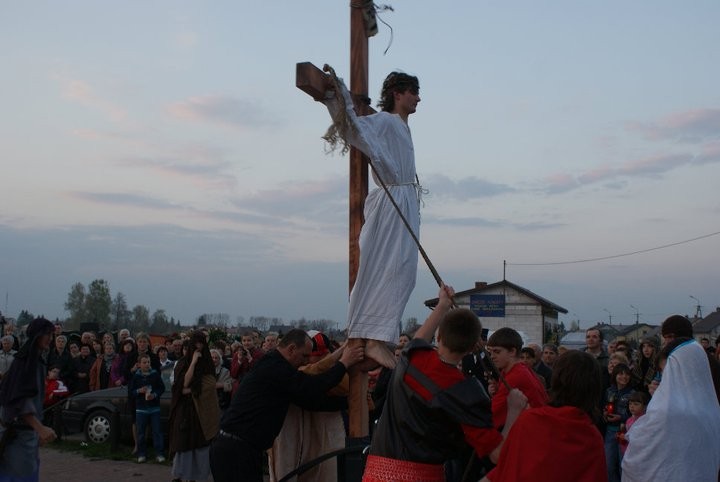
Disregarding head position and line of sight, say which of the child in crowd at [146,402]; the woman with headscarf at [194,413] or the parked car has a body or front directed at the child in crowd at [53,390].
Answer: the parked car

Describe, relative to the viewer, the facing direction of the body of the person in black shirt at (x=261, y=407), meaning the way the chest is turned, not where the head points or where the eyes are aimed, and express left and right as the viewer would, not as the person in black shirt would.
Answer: facing to the right of the viewer

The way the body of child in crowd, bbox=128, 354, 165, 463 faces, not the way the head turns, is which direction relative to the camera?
toward the camera

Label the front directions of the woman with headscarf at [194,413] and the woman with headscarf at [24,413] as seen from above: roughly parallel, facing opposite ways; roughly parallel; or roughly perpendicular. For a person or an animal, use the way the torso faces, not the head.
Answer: roughly perpendicular

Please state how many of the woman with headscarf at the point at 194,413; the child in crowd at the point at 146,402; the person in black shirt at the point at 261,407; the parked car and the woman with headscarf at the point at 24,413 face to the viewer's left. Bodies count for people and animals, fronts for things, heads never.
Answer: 1

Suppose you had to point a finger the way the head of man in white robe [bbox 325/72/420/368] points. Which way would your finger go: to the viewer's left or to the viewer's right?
to the viewer's right

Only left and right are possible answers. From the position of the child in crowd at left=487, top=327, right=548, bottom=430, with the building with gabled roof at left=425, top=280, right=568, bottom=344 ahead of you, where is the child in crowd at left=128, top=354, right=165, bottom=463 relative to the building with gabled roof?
left

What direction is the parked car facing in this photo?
to the viewer's left

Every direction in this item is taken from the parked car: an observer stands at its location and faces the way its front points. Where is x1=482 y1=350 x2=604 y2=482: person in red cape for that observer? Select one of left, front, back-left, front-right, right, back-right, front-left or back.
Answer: left

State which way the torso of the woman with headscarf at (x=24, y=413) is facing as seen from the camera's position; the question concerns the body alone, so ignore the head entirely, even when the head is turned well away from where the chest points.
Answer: to the viewer's right

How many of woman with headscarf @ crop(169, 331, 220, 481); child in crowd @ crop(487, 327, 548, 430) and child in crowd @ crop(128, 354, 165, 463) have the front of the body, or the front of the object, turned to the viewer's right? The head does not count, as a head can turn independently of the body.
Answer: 0
